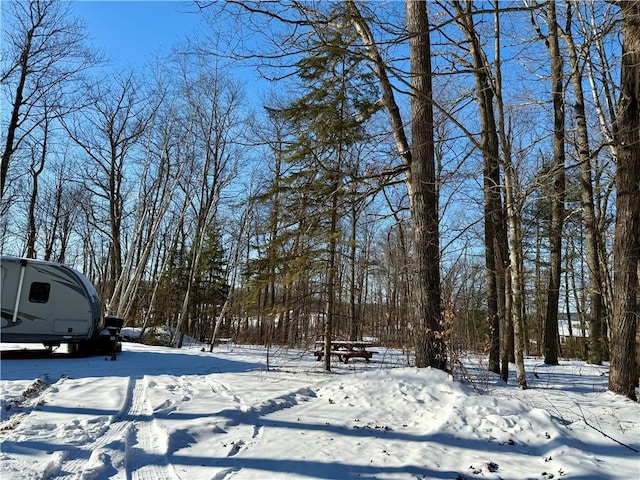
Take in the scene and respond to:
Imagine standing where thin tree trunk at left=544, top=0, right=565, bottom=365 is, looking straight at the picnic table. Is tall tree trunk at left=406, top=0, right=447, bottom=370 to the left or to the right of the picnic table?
left

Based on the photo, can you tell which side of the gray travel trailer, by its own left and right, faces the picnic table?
front

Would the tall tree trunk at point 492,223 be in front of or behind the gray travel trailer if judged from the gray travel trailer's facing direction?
in front

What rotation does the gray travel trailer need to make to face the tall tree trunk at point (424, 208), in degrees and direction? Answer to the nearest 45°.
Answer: approximately 45° to its right

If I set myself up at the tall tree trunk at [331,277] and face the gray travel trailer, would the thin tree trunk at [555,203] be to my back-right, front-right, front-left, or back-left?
back-right

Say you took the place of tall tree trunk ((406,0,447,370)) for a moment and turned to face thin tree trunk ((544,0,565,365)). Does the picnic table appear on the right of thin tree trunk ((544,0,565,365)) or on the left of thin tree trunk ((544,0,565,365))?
left

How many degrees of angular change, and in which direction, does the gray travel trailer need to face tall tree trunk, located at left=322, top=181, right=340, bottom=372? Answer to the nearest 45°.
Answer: approximately 45° to its right

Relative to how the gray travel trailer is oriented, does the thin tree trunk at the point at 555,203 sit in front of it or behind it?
in front

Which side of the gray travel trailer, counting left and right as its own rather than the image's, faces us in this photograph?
right

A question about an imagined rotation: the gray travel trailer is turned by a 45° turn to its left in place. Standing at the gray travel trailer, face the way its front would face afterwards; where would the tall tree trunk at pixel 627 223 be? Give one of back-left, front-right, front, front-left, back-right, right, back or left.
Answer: right
